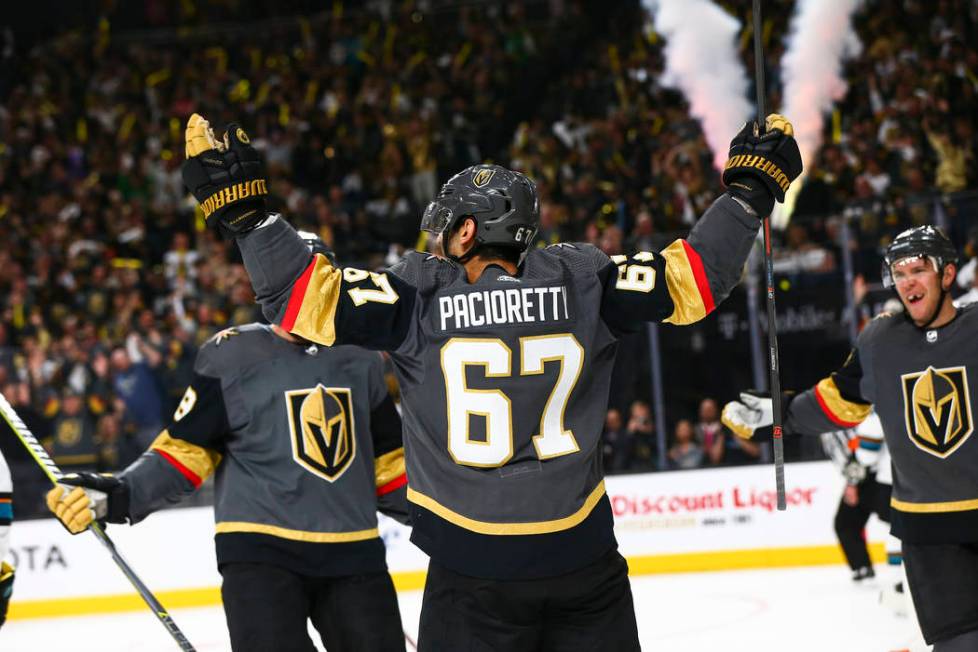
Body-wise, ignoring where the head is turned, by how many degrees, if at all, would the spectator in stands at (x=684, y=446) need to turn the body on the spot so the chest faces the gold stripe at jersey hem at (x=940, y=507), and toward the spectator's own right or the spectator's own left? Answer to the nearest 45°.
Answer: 0° — they already face it

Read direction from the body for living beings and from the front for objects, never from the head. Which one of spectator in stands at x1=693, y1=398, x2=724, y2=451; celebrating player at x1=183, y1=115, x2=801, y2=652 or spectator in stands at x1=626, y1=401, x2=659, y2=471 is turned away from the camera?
the celebrating player

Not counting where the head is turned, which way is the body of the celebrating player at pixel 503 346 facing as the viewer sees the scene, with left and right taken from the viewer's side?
facing away from the viewer

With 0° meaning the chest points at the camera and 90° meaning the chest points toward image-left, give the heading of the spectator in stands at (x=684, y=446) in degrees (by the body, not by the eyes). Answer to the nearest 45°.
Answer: approximately 0°

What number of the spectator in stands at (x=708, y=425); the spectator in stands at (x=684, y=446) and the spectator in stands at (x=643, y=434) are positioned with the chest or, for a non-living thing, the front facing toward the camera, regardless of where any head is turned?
3

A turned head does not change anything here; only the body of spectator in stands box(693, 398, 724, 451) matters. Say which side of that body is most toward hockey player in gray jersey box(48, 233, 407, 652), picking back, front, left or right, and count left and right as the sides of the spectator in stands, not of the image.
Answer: front

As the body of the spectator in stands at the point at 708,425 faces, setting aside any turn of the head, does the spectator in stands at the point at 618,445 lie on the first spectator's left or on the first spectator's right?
on the first spectator's right

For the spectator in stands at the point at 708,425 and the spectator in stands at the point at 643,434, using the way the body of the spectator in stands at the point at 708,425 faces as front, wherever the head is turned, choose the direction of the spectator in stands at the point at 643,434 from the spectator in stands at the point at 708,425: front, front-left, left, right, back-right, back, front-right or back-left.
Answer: right

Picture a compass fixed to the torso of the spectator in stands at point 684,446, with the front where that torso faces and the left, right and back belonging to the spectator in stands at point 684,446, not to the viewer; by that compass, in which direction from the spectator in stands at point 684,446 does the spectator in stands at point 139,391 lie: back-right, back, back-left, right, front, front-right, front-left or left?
right

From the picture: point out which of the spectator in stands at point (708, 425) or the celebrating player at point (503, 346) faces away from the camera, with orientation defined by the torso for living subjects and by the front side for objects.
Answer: the celebrating player
